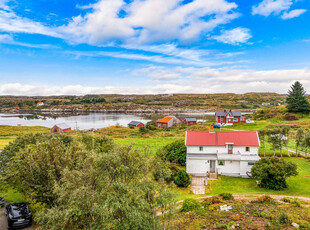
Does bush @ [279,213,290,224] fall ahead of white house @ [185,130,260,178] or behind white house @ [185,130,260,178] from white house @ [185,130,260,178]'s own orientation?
ahead

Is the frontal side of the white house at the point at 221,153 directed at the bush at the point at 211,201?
yes

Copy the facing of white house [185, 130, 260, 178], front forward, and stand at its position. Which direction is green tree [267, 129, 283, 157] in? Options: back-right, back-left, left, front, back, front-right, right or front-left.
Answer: back-left

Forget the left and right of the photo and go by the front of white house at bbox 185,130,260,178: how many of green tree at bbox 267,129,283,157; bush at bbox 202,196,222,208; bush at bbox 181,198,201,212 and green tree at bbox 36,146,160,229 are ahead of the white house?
3

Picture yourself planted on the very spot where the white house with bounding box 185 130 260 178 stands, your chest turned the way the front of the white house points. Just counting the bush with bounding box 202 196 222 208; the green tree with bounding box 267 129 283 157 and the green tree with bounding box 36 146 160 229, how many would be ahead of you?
2

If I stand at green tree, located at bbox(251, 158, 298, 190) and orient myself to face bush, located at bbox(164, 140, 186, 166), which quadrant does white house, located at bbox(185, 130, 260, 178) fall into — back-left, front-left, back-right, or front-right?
front-right

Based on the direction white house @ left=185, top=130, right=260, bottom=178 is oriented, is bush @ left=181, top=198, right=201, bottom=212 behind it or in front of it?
in front

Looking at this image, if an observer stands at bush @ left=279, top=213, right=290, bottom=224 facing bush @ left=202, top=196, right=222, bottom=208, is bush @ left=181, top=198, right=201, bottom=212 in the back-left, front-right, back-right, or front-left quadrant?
front-left

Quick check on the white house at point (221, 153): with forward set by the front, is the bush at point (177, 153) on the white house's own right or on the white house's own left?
on the white house's own right

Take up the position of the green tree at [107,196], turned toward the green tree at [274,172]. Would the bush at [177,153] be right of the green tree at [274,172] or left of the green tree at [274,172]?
left

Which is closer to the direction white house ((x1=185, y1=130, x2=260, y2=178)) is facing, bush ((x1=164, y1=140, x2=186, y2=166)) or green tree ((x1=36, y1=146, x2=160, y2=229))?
the green tree

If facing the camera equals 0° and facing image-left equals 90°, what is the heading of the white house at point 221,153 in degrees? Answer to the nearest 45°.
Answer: approximately 0°

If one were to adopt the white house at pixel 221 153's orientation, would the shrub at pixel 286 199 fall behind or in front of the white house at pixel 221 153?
in front

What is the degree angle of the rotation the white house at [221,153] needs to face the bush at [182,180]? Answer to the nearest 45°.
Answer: approximately 45° to its right
